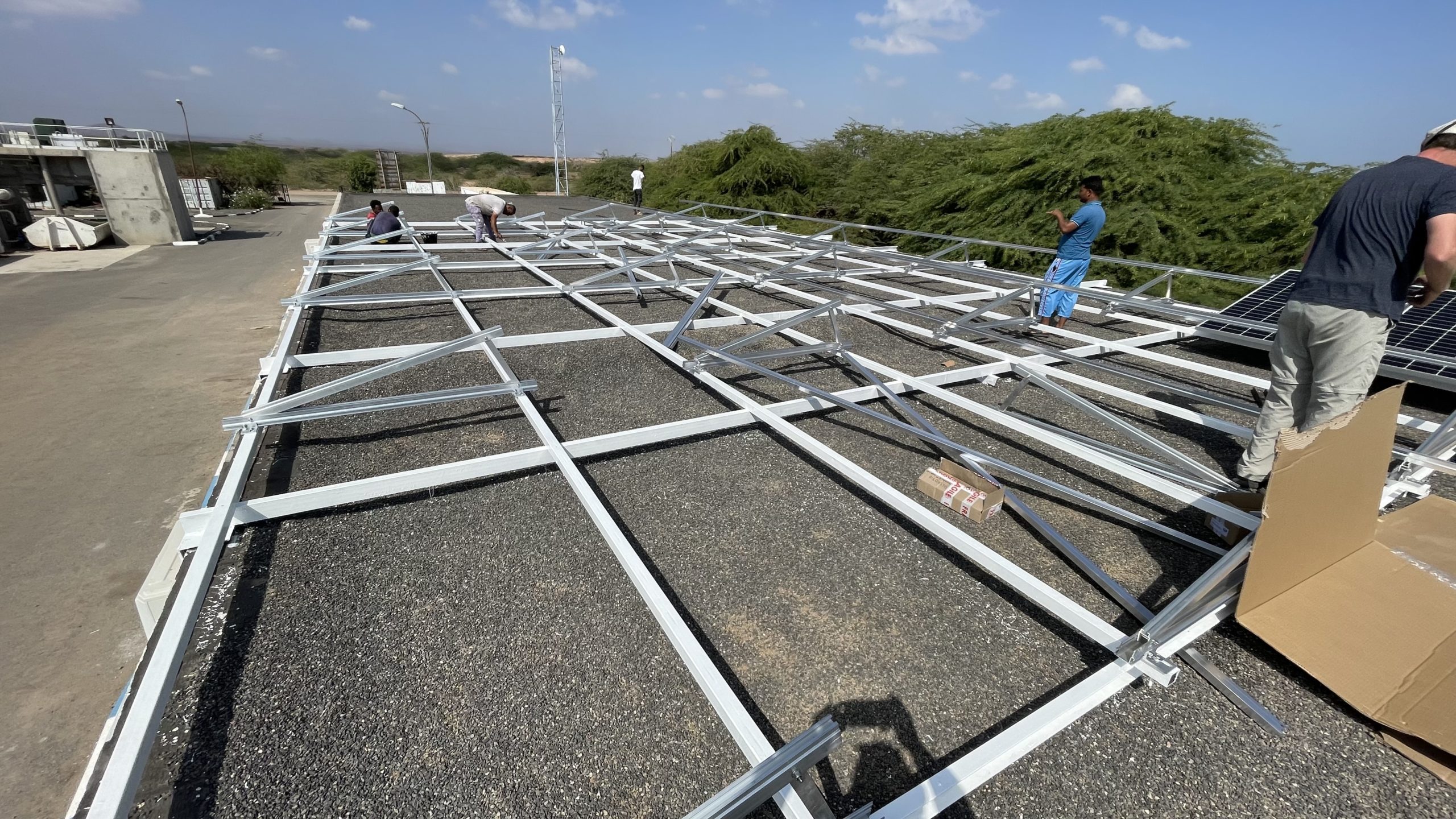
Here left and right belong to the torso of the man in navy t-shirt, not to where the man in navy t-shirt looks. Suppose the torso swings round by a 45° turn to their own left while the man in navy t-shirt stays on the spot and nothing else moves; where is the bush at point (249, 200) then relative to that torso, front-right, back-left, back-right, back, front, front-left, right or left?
left

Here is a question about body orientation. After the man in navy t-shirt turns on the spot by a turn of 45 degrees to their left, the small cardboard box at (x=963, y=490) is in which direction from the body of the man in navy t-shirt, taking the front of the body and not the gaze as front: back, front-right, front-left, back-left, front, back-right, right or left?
back-left

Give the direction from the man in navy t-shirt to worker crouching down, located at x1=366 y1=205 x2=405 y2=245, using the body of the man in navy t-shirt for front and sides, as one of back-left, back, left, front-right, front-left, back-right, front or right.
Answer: back-left

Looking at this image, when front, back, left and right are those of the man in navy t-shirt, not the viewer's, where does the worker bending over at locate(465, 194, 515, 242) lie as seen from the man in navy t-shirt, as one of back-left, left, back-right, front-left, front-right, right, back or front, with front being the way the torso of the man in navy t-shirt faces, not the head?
back-left

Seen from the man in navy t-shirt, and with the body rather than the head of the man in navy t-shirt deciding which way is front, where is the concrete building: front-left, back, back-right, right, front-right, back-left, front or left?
back-left

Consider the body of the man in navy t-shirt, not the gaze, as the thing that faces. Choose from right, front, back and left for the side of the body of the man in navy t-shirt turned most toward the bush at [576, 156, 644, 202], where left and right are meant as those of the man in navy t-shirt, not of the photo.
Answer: left

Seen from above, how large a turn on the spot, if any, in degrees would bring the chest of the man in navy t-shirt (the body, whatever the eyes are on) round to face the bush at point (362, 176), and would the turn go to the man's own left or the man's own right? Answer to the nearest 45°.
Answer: approximately 135° to the man's own left

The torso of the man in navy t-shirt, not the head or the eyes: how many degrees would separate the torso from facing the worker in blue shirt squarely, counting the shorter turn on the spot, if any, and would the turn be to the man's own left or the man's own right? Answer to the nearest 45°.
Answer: approximately 90° to the man's own left

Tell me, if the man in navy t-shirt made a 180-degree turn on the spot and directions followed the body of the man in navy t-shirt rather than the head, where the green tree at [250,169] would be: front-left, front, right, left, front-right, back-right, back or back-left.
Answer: front-right

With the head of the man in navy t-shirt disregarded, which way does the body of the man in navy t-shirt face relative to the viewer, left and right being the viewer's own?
facing away from the viewer and to the right of the viewer

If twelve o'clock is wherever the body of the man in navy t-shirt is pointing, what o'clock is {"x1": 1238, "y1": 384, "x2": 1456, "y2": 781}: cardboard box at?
The cardboard box is roughly at 4 o'clock from the man in navy t-shirt.
